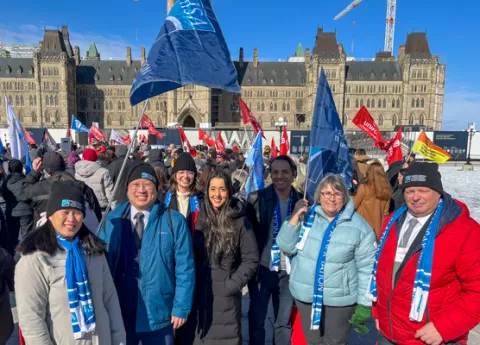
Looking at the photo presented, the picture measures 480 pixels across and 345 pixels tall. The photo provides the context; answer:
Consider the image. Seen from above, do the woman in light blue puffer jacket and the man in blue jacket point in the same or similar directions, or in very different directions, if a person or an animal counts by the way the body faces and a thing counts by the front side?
same or similar directions

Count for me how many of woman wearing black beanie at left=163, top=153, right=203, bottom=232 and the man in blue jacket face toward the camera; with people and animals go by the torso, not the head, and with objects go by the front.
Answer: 2

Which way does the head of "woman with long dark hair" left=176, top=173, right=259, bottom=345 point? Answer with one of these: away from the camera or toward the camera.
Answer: toward the camera

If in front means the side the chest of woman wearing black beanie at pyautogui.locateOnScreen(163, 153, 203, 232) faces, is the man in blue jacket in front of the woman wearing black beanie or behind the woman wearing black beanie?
in front

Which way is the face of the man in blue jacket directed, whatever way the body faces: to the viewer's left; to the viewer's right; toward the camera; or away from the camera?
toward the camera

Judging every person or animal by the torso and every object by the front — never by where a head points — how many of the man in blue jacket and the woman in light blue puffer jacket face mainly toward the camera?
2

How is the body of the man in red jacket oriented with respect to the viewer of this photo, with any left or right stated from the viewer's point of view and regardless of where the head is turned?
facing the viewer and to the left of the viewer

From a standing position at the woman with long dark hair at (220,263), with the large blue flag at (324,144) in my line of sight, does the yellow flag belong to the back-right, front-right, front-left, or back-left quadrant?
front-left

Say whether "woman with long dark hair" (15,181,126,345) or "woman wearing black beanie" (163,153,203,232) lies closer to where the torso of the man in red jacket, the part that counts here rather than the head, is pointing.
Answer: the woman with long dark hair

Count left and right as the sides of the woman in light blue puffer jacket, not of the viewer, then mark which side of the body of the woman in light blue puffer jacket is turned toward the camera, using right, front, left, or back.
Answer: front

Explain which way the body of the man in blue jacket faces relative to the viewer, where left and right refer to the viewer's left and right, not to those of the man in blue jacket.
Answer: facing the viewer

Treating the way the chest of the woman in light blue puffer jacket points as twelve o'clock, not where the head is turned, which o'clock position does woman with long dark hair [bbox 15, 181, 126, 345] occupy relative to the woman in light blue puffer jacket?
The woman with long dark hair is roughly at 2 o'clock from the woman in light blue puffer jacket.

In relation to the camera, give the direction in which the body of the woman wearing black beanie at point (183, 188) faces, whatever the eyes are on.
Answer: toward the camera

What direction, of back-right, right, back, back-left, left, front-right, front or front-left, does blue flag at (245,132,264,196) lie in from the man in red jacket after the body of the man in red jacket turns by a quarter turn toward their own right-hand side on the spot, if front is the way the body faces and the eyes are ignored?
front

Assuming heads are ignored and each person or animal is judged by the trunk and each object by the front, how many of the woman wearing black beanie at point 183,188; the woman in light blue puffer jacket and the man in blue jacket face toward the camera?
3

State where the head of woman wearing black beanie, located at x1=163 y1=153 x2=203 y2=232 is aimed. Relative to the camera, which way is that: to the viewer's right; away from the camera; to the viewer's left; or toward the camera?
toward the camera
